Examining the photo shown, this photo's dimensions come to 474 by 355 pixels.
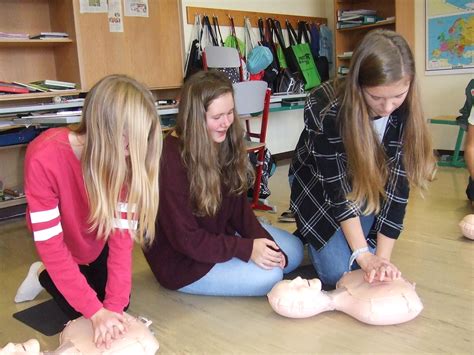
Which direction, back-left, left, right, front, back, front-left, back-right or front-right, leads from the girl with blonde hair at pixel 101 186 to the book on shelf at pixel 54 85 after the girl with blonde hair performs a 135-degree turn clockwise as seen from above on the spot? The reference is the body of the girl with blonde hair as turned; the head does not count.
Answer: right

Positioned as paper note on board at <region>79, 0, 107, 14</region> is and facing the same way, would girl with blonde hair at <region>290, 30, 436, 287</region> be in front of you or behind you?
in front

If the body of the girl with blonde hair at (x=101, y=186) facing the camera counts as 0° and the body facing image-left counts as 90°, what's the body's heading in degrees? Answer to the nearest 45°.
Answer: approximately 315°

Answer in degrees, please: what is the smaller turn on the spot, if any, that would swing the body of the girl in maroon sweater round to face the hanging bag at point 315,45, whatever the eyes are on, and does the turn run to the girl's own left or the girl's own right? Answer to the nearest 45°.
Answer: approximately 135° to the girl's own left

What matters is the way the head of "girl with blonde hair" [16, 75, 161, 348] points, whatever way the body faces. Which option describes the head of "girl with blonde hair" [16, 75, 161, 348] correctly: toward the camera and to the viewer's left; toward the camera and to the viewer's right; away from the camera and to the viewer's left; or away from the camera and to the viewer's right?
toward the camera and to the viewer's right

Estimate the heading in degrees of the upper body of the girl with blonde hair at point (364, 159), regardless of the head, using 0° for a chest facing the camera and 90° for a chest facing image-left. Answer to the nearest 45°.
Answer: approximately 315°

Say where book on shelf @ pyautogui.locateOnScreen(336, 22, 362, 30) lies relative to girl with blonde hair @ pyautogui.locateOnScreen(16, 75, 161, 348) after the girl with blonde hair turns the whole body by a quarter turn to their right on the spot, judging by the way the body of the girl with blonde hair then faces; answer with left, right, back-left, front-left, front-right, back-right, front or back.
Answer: back

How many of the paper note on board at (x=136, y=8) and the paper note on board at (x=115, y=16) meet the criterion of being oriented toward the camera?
2

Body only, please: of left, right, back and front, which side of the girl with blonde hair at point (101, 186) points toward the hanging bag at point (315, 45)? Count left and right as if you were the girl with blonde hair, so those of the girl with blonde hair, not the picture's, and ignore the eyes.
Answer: left
